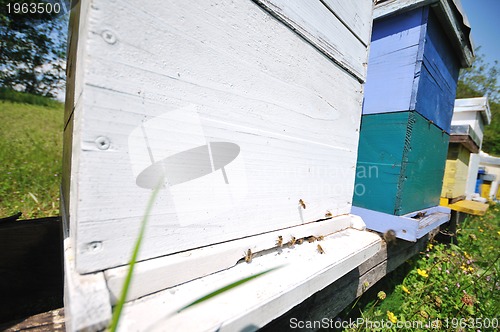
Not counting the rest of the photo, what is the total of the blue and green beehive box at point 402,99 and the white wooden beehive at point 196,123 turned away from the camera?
0

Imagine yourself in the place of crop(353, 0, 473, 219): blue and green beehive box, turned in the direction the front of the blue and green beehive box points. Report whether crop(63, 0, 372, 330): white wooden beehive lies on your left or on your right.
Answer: on your right

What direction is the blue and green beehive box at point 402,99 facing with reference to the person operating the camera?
facing the viewer and to the right of the viewer

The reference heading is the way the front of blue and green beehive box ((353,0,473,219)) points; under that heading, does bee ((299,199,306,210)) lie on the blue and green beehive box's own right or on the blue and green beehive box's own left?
on the blue and green beehive box's own right
